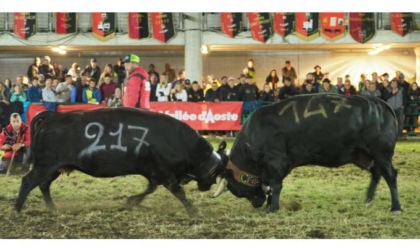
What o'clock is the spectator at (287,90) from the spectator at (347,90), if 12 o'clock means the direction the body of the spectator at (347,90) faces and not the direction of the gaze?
the spectator at (287,90) is roughly at 2 o'clock from the spectator at (347,90).

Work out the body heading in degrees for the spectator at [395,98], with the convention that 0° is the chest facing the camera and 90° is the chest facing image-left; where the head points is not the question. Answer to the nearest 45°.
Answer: approximately 0°

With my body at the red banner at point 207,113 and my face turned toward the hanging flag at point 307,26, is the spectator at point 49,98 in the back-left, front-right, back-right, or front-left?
back-left

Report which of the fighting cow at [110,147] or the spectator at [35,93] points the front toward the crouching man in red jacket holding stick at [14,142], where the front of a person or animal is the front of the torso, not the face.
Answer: the spectator at [35,93]

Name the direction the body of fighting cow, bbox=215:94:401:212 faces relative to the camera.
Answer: to the viewer's left

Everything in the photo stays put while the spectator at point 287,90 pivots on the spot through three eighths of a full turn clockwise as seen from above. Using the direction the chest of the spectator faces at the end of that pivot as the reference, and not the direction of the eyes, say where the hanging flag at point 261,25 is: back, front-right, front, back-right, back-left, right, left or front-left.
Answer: front-right

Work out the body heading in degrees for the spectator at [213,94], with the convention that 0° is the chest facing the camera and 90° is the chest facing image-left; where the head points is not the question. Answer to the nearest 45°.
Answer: approximately 0°

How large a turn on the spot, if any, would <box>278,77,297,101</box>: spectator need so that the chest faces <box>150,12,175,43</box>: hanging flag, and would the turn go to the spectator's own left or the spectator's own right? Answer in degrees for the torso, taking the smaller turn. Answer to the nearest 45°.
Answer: approximately 135° to the spectator's own right

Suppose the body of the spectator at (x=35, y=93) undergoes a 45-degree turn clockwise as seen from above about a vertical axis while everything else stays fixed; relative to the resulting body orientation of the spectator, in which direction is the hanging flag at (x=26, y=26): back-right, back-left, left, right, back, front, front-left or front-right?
back-right

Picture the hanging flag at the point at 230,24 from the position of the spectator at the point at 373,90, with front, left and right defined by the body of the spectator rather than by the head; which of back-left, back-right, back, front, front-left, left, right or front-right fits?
back-right

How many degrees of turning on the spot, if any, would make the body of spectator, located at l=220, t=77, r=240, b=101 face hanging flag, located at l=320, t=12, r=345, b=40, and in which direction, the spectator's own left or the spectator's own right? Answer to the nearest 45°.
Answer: approximately 135° to the spectator's own left

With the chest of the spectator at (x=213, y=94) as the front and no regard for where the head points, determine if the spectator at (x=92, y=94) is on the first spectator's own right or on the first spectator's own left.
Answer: on the first spectator's own right

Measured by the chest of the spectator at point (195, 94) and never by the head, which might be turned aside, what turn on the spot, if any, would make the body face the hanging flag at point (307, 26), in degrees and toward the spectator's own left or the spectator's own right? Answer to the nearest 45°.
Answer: approximately 135° to the spectator's own left
